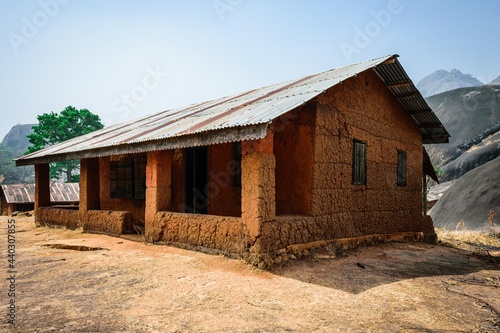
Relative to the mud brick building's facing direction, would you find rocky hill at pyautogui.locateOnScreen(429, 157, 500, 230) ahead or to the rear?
to the rear

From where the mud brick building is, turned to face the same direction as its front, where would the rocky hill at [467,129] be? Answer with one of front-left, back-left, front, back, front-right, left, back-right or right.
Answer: back

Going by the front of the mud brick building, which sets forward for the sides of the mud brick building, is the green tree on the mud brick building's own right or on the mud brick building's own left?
on the mud brick building's own right

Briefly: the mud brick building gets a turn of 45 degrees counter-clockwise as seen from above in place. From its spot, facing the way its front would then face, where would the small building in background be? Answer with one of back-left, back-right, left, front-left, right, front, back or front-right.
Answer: back-right

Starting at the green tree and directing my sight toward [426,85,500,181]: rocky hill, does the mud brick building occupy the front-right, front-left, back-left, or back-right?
front-right

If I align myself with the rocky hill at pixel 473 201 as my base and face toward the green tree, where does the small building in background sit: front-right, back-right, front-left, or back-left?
front-left

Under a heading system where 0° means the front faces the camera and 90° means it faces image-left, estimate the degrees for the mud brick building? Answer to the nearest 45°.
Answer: approximately 45°
